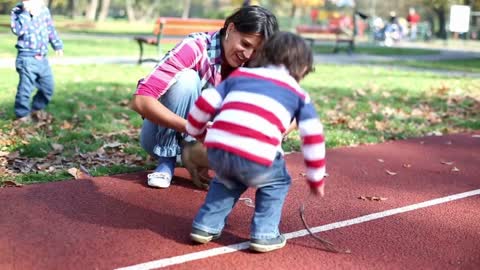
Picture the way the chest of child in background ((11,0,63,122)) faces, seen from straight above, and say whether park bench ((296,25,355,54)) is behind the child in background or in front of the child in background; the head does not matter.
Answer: behind

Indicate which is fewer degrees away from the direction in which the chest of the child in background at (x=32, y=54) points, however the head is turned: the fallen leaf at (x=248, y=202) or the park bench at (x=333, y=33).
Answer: the fallen leaf

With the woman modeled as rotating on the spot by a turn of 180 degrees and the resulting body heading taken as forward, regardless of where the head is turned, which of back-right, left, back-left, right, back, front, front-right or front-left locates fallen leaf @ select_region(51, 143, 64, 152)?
front

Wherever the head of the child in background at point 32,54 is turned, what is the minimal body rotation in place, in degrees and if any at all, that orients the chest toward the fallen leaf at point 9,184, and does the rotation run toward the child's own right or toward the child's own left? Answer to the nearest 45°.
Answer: approximately 45° to the child's own left

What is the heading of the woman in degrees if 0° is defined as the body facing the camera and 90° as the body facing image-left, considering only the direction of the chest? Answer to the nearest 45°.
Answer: approximately 315°

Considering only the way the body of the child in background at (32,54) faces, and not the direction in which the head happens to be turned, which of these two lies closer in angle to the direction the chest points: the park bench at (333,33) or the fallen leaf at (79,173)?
the fallen leaf

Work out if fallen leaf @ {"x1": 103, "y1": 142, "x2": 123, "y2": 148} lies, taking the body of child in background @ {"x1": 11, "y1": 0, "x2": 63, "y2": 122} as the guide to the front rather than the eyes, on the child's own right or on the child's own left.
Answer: on the child's own left

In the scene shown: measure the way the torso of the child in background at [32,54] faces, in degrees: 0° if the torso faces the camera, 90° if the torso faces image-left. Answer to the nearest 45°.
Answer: approximately 45°

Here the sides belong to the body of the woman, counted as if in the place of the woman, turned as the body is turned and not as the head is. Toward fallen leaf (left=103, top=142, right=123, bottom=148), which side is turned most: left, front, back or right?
back
